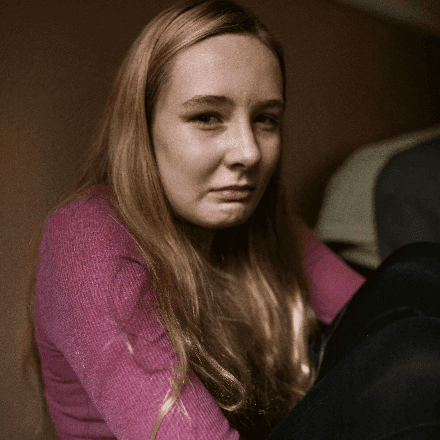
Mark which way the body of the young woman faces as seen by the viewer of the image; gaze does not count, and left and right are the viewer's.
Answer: facing the viewer and to the right of the viewer
